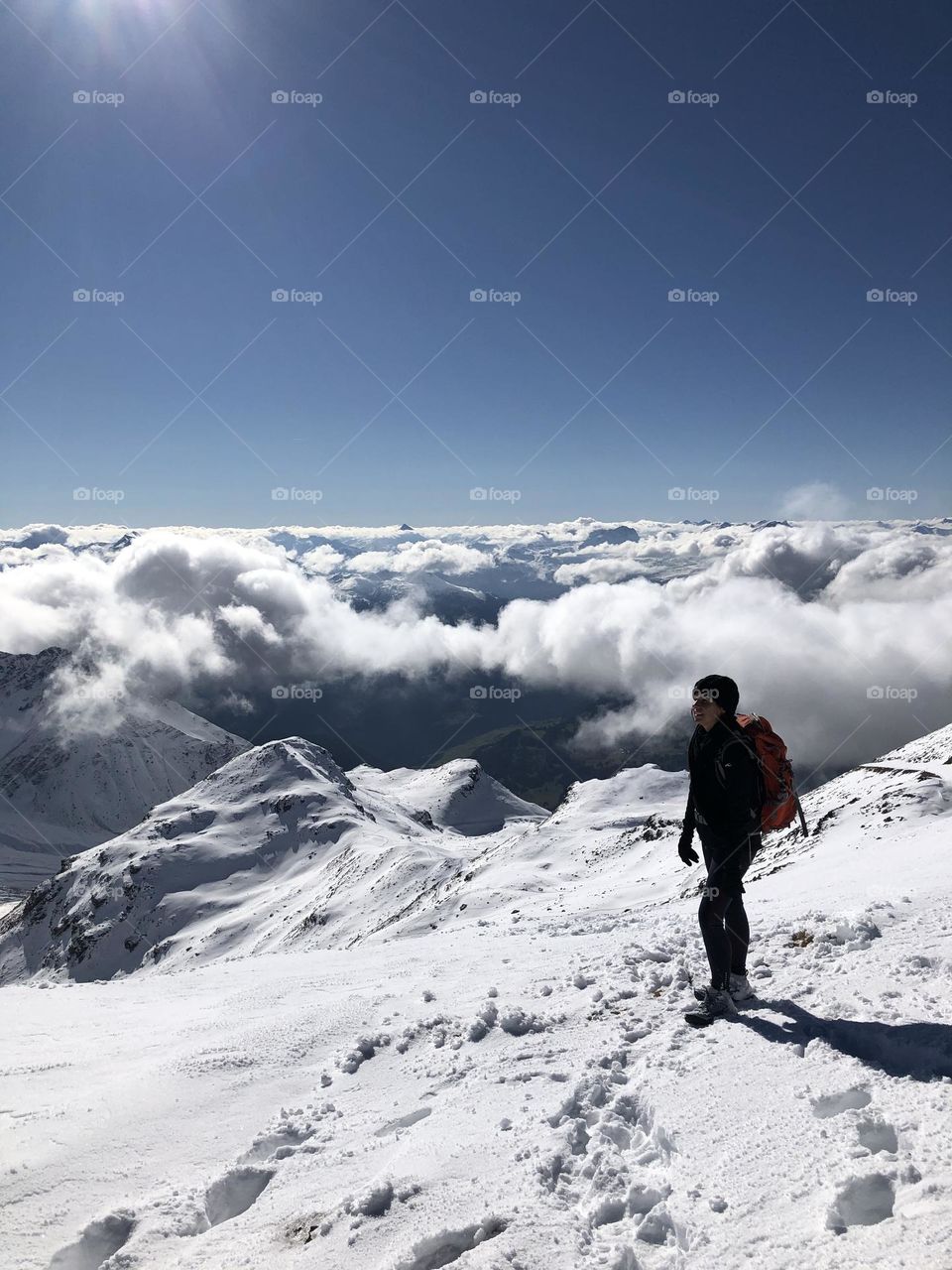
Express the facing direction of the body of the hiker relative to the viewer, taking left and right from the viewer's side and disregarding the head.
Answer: facing the viewer and to the left of the viewer
